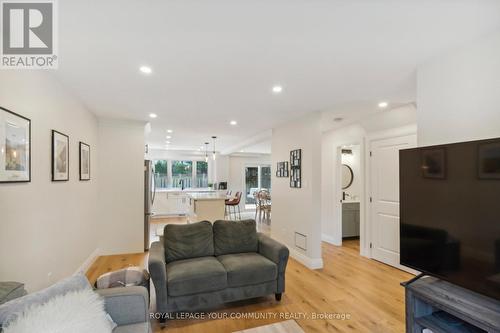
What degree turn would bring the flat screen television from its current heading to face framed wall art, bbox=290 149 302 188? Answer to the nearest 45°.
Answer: approximately 90° to its right

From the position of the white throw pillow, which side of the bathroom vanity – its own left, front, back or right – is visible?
front

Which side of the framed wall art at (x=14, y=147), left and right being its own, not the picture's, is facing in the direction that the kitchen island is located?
left

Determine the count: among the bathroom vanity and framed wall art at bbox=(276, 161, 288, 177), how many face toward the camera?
2

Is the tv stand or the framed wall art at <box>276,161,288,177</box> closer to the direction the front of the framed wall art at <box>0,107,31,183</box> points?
the tv stand
